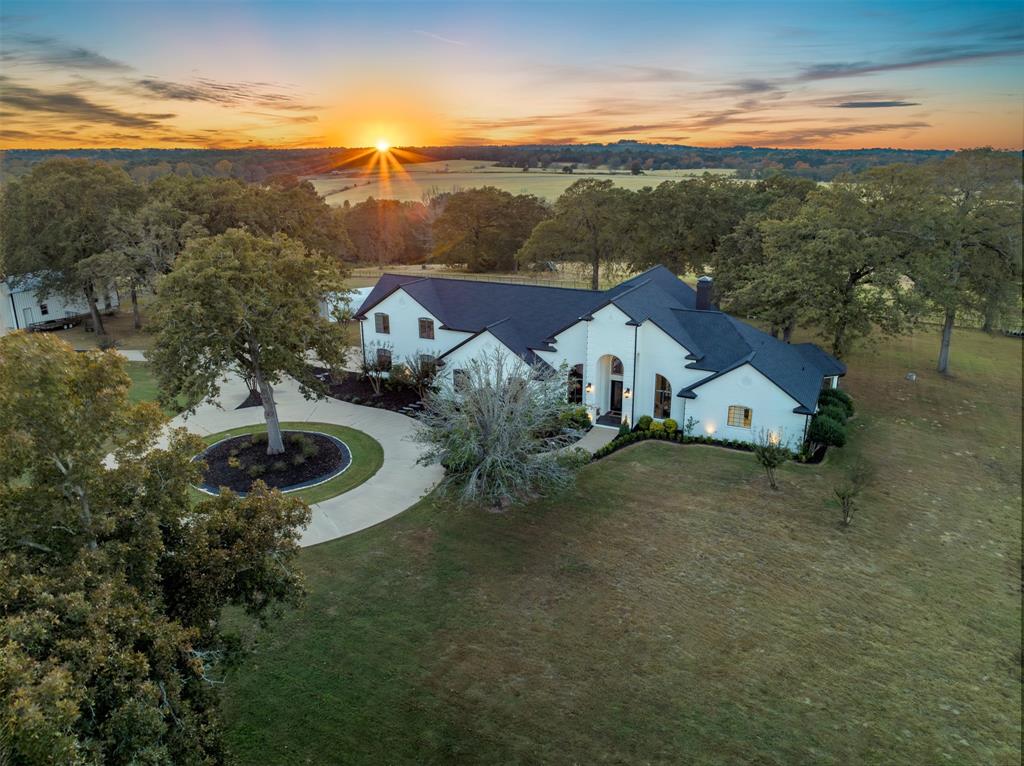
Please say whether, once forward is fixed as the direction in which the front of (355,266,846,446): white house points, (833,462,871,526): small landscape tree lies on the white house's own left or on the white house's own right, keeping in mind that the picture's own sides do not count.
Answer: on the white house's own left

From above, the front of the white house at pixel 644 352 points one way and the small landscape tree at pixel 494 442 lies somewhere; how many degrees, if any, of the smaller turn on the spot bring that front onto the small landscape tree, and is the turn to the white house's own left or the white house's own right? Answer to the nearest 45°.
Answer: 0° — it already faces it

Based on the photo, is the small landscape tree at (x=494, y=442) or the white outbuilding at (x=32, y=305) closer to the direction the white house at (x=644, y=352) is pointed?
the small landscape tree

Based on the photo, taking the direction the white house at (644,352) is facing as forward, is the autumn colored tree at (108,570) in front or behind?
in front

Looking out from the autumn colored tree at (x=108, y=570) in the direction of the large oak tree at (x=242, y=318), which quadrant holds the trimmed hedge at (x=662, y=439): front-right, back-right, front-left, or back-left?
front-right

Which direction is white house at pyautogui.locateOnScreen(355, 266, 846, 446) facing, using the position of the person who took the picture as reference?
facing the viewer and to the left of the viewer

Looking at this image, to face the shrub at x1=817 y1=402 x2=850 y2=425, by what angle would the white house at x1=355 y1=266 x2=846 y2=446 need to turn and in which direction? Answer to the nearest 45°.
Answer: approximately 135° to its left

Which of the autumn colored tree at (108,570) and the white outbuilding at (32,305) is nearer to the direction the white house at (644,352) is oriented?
the autumn colored tree

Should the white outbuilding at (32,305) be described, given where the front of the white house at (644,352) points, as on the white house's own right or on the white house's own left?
on the white house's own right

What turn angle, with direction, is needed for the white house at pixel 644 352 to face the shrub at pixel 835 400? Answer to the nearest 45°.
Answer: approximately 135° to its left
